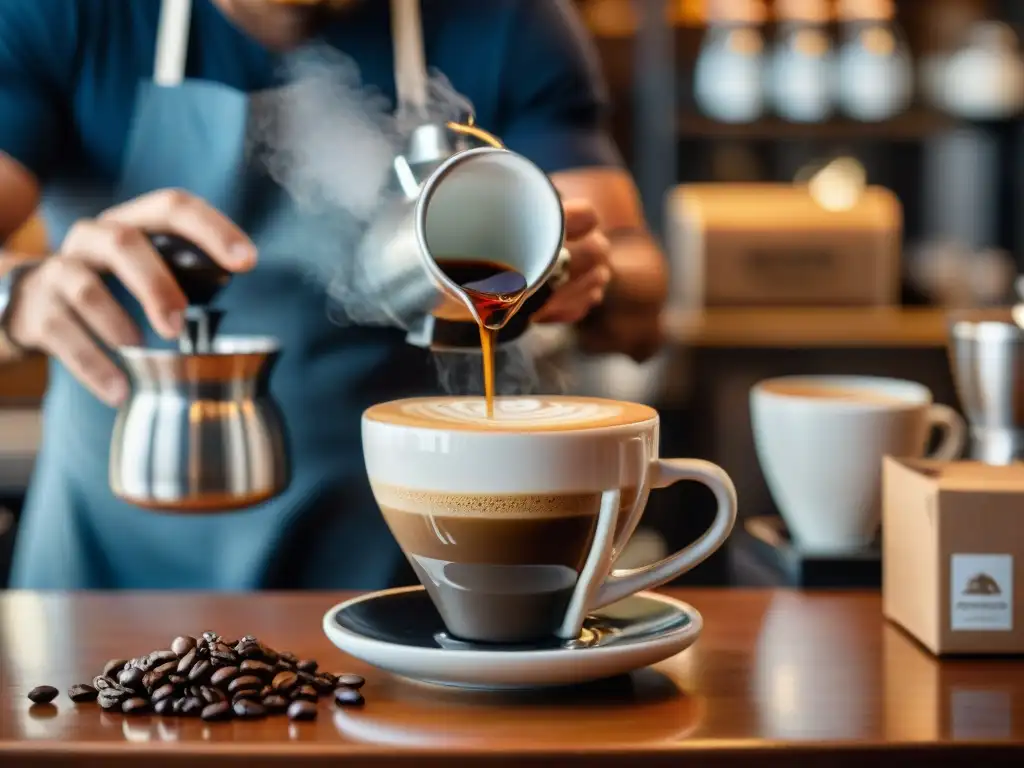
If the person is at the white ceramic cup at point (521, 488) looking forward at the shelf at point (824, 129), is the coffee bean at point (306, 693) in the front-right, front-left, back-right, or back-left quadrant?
back-left

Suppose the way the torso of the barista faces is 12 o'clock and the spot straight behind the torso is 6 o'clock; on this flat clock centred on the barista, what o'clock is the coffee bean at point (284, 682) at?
The coffee bean is roughly at 12 o'clock from the barista.

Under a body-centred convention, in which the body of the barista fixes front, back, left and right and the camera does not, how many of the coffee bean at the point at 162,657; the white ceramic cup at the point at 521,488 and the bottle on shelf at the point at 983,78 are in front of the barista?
2

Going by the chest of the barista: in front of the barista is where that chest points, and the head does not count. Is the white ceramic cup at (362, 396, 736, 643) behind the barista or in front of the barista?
in front

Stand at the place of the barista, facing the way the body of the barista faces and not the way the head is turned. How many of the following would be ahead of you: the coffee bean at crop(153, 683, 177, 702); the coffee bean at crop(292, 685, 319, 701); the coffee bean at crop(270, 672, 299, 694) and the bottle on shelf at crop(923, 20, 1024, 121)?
3

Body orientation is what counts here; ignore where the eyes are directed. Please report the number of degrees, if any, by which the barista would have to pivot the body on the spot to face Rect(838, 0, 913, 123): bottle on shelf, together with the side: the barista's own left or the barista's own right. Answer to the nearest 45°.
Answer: approximately 135° to the barista's own left

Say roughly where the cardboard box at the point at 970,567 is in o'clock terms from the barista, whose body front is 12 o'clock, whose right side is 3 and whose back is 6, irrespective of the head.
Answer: The cardboard box is roughly at 11 o'clock from the barista.

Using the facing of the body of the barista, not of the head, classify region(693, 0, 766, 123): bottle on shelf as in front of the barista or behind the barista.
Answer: behind

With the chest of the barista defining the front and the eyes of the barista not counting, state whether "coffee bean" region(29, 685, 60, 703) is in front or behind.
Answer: in front

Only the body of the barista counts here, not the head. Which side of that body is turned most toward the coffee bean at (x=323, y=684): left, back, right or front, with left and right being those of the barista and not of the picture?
front

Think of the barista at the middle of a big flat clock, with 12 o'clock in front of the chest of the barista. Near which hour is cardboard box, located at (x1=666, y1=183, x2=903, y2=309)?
The cardboard box is roughly at 7 o'clock from the barista.

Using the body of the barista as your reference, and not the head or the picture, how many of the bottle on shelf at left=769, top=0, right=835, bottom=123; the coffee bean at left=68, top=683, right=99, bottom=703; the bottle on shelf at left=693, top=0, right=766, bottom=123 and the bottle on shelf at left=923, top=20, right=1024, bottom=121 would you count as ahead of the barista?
1

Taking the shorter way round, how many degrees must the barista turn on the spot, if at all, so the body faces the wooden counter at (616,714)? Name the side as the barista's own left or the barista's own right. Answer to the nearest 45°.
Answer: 0° — they already face it

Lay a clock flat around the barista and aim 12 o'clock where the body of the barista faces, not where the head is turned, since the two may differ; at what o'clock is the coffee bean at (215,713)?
The coffee bean is roughly at 12 o'clock from the barista.

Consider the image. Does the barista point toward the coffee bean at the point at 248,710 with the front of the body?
yes

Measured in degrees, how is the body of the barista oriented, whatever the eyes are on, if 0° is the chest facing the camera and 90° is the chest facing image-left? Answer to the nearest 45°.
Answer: approximately 0°

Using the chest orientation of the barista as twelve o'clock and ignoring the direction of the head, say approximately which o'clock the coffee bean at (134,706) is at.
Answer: The coffee bean is roughly at 12 o'clock from the barista.

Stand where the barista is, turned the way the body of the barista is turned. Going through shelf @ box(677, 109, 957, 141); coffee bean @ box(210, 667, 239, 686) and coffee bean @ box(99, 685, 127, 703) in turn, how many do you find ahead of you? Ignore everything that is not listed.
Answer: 2
